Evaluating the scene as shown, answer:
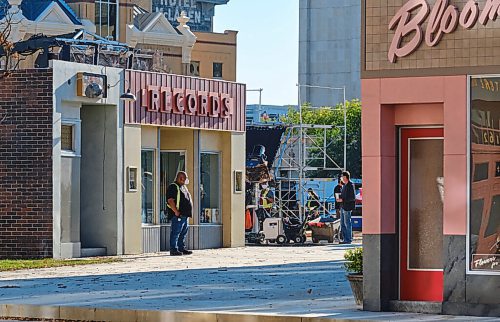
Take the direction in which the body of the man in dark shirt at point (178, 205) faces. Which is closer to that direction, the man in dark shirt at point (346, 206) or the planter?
the planter

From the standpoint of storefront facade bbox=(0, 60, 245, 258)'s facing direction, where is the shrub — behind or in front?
in front

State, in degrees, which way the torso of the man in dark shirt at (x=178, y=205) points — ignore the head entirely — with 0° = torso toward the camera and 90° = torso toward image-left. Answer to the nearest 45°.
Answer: approximately 315°

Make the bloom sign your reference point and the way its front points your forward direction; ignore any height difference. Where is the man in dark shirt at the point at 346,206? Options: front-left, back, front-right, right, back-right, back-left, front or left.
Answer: back-right

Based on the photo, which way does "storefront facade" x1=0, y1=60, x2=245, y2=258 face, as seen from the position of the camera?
facing the viewer and to the right of the viewer

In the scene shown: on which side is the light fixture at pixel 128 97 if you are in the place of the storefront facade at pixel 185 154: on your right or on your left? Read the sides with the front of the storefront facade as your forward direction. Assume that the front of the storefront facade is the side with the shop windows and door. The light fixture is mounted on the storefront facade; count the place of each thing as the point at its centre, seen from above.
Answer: on your right

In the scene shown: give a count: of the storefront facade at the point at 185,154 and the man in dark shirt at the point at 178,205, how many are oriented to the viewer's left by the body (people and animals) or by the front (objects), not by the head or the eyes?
0

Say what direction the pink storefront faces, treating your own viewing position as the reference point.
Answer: facing the viewer and to the left of the viewer

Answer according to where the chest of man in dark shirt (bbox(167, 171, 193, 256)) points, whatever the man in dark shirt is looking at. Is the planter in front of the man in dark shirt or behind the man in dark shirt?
in front
